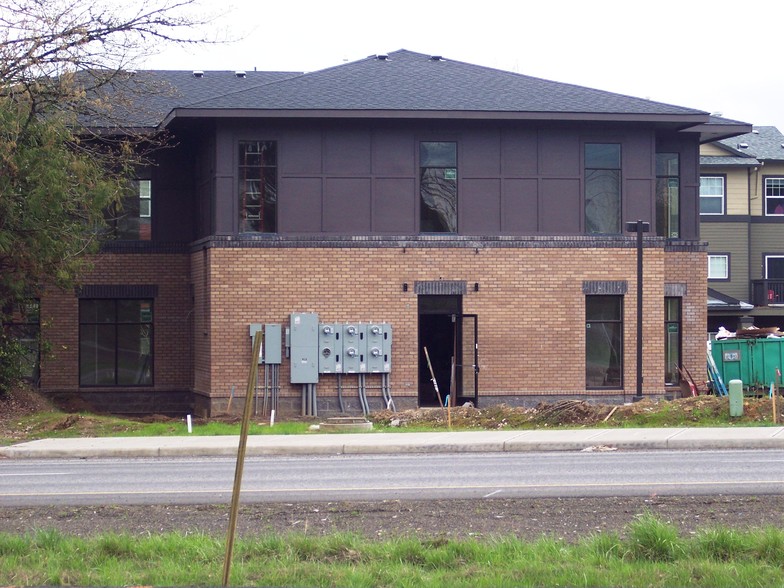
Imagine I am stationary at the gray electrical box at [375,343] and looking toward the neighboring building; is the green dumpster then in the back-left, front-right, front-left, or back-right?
front-right

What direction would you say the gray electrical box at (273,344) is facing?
toward the camera

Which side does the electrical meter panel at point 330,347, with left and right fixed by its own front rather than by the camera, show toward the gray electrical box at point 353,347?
left

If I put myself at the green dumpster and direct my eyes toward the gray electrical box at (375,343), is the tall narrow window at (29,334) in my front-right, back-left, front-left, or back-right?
front-right

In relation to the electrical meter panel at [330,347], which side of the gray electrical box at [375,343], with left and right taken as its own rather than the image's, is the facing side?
right

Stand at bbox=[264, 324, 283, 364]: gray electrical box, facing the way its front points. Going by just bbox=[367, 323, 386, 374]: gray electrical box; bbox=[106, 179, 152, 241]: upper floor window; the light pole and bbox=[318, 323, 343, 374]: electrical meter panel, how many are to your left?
3

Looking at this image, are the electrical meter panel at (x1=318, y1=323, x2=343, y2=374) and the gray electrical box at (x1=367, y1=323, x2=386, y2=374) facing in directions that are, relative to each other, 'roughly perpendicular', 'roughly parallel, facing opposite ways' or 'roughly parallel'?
roughly parallel

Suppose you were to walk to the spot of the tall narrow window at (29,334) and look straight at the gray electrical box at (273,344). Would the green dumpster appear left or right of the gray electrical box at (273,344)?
left

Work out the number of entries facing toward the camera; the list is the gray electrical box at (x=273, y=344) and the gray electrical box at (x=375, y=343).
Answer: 2

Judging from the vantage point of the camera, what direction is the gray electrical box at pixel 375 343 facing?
facing the viewer

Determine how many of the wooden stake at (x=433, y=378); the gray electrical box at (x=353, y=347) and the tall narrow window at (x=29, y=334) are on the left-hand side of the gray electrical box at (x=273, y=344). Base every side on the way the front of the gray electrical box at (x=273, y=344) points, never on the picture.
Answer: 2

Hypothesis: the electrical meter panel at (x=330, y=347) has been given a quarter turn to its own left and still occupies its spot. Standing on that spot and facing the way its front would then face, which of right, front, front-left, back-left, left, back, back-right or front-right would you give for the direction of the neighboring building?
front-left

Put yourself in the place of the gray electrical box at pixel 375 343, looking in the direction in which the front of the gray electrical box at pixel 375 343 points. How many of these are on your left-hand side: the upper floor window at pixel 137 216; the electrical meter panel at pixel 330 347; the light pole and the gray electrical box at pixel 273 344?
1

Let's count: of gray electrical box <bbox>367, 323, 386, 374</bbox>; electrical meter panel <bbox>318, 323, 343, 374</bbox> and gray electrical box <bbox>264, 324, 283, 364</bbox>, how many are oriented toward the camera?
3

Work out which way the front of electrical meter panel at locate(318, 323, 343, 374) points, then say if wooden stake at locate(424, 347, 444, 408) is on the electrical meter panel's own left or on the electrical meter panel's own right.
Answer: on the electrical meter panel's own left
